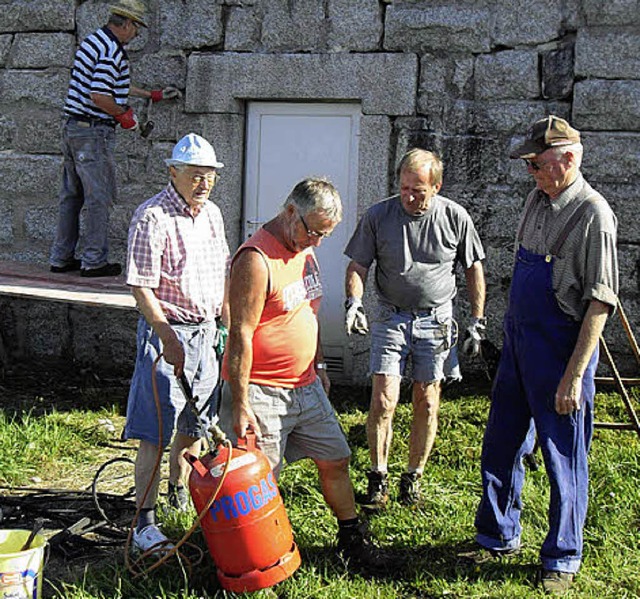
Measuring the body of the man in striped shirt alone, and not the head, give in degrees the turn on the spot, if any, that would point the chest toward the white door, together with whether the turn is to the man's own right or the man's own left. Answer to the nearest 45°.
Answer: approximately 45° to the man's own right

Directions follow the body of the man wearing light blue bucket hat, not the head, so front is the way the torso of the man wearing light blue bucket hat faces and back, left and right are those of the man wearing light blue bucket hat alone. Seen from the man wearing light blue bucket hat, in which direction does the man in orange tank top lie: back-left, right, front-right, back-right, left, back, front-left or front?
front

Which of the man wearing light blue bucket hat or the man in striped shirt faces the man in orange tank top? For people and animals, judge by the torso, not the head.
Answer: the man wearing light blue bucket hat

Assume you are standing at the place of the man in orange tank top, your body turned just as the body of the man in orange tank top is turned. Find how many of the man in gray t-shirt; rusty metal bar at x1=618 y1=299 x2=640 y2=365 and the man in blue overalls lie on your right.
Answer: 0

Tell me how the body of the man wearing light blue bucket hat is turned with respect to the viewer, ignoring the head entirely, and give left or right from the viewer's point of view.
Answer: facing the viewer and to the right of the viewer

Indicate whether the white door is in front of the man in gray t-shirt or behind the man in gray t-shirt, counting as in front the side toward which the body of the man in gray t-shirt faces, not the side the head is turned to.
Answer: behind

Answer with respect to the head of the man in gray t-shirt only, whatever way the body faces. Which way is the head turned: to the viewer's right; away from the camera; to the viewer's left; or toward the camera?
toward the camera

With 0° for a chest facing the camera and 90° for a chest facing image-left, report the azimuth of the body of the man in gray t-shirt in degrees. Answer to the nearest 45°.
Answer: approximately 0°

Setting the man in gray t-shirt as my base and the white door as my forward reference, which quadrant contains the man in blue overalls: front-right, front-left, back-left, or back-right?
back-right

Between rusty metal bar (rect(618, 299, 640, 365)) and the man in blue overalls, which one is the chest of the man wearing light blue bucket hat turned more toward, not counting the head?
the man in blue overalls

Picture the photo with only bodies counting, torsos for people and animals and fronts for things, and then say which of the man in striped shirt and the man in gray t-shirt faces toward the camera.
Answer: the man in gray t-shirt

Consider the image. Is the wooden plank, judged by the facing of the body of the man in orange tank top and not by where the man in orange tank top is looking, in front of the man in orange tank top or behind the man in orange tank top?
behind

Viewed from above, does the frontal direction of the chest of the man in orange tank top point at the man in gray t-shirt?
no

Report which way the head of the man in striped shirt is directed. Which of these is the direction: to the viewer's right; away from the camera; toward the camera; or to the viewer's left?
to the viewer's right

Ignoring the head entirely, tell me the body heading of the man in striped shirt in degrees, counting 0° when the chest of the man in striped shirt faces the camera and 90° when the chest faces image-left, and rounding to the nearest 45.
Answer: approximately 225°

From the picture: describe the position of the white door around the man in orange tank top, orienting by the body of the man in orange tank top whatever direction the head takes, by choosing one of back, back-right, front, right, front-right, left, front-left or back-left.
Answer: back-left

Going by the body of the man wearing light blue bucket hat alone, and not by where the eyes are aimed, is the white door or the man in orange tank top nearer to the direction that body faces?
the man in orange tank top
